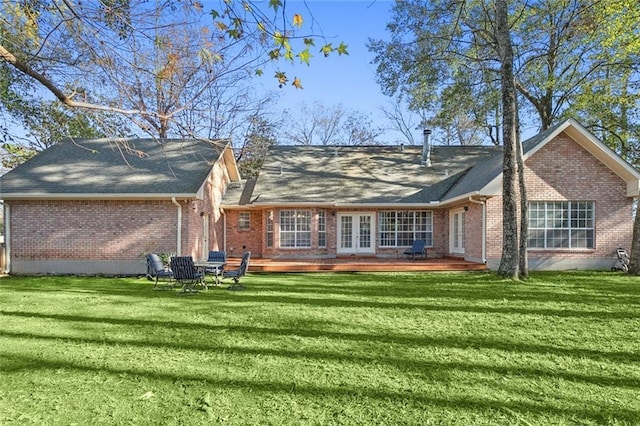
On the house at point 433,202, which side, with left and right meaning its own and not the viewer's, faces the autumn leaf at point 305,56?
back

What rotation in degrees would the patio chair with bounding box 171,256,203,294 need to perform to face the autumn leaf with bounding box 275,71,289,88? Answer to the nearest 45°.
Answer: approximately 135° to its right

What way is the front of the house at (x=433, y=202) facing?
away from the camera

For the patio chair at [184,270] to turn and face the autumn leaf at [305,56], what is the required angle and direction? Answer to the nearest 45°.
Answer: approximately 135° to its right

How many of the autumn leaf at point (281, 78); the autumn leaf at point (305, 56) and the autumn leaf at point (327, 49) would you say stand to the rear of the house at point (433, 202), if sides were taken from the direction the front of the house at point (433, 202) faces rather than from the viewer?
3

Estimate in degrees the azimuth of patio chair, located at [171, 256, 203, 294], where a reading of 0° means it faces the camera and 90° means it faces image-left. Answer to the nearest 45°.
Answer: approximately 225°
